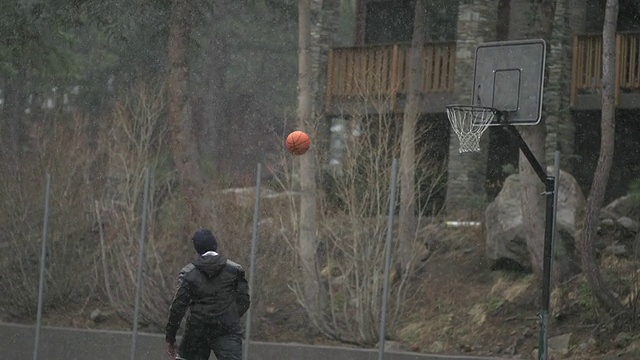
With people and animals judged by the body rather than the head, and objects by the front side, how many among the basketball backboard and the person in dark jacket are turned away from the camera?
1

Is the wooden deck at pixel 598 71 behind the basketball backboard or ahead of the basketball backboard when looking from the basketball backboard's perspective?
behind

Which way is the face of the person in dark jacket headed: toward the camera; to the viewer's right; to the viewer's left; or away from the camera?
away from the camera

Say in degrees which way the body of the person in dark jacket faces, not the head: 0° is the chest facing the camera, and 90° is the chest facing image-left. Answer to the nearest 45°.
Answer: approximately 180°

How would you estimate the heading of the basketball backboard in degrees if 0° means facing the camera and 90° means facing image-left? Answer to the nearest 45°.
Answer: approximately 45°

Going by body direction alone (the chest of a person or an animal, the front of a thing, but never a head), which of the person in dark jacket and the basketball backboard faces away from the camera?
the person in dark jacket
